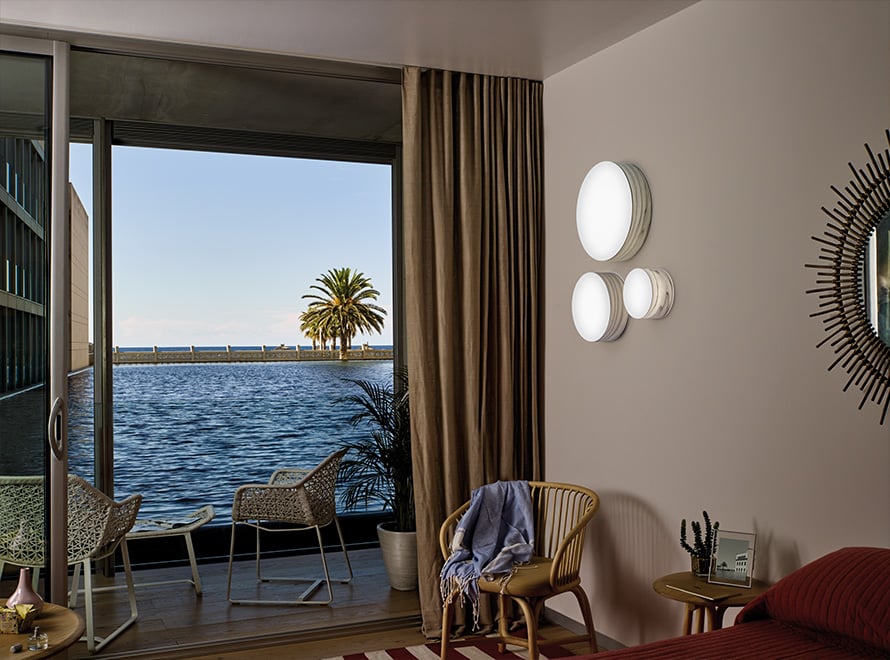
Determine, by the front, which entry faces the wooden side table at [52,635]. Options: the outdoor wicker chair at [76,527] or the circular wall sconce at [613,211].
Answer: the circular wall sconce

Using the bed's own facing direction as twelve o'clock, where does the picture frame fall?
The picture frame is roughly at 4 o'clock from the bed.

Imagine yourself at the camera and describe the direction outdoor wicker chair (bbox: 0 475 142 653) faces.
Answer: facing away from the viewer and to the right of the viewer

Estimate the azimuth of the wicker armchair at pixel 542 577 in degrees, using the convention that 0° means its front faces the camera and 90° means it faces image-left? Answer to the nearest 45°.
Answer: approximately 45°

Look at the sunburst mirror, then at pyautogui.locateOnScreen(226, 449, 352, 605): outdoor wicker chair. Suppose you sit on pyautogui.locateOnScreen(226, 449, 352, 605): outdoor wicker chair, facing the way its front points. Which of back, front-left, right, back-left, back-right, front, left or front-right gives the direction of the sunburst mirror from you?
back-left

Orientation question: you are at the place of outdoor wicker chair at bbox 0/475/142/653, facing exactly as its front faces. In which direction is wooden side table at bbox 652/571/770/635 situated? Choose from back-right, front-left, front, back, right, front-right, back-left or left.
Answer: right

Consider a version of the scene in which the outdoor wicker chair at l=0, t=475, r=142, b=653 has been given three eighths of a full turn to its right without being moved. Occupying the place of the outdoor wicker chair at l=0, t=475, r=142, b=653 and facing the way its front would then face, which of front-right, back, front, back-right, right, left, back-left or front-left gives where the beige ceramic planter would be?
left

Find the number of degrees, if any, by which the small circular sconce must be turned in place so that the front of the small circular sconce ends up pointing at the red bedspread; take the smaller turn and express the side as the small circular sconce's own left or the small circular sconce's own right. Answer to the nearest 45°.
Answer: approximately 45° to the small circular sconce's own left

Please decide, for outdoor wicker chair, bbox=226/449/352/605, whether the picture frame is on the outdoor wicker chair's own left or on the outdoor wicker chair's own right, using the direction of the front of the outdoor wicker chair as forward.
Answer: on the outdoor wicker chair's own left
